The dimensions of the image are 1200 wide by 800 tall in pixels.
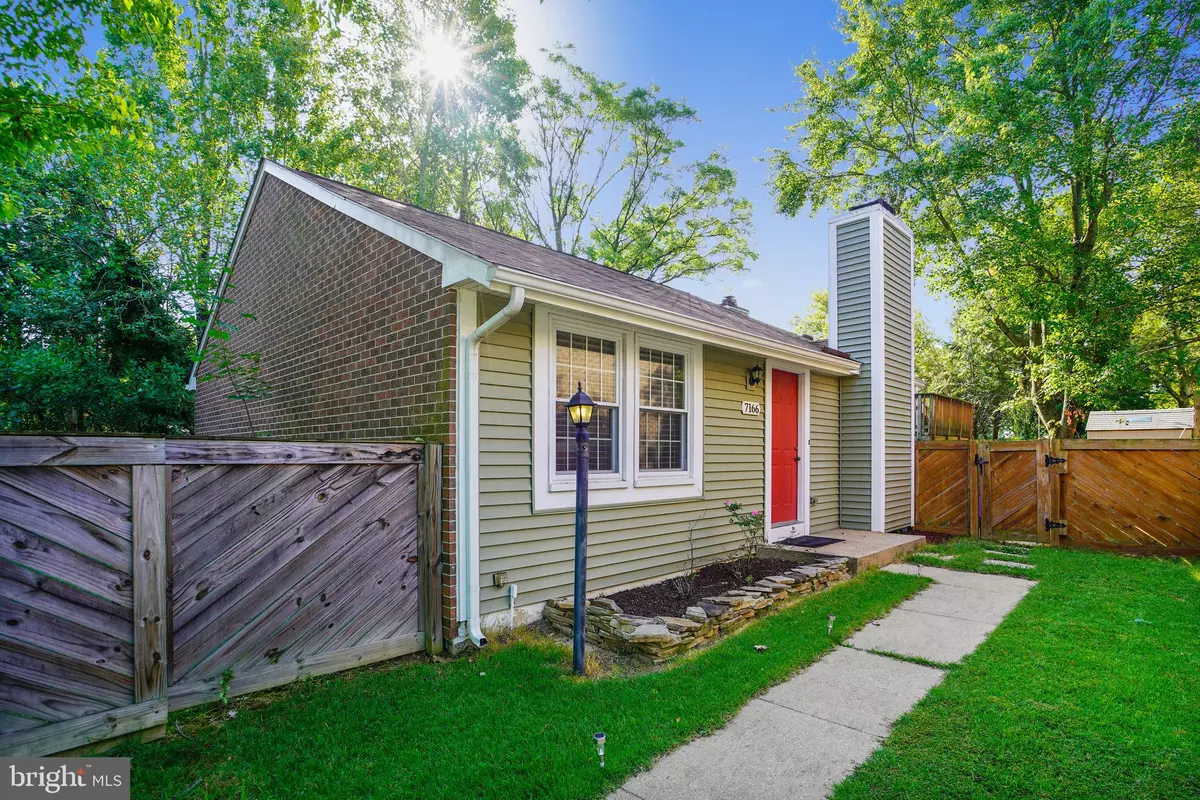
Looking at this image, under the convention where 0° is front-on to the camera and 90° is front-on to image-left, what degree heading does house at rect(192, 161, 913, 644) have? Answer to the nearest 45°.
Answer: approximately 315°

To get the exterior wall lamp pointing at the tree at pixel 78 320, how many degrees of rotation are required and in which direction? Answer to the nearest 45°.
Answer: approximately 135° to its right

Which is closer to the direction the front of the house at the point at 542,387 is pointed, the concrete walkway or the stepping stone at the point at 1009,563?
the concrete walkway

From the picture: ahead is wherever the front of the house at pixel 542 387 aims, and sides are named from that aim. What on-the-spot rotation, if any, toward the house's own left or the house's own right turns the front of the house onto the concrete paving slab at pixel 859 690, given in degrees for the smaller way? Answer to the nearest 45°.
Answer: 0° — it already faces it

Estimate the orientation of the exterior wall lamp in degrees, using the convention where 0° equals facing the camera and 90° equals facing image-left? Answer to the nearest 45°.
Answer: approximately 315°

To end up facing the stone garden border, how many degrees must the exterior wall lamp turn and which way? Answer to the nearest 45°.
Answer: approximately 45° to its right

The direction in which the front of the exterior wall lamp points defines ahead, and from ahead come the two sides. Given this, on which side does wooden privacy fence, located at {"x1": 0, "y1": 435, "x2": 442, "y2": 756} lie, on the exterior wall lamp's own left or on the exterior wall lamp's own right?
on the exterior wall lamp's own right

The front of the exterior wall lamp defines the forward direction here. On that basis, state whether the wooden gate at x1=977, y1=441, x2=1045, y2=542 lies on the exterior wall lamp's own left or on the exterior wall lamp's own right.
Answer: on the exterior wall lamp's own left

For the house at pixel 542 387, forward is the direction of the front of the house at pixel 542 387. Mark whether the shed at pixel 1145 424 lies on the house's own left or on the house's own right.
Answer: on the house's own left

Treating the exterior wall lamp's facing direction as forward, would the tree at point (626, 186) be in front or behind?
behind

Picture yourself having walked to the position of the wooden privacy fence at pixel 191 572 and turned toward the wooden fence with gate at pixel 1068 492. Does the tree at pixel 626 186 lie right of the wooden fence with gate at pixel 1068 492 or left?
left

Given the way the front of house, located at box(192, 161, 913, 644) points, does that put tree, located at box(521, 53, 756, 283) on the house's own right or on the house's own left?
on the house's own left

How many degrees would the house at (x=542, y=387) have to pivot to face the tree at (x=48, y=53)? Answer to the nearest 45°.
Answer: approximately 135° to its right

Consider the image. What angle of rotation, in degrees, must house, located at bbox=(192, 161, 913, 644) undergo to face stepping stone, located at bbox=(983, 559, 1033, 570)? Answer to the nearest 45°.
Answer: approximately 45° to its left
